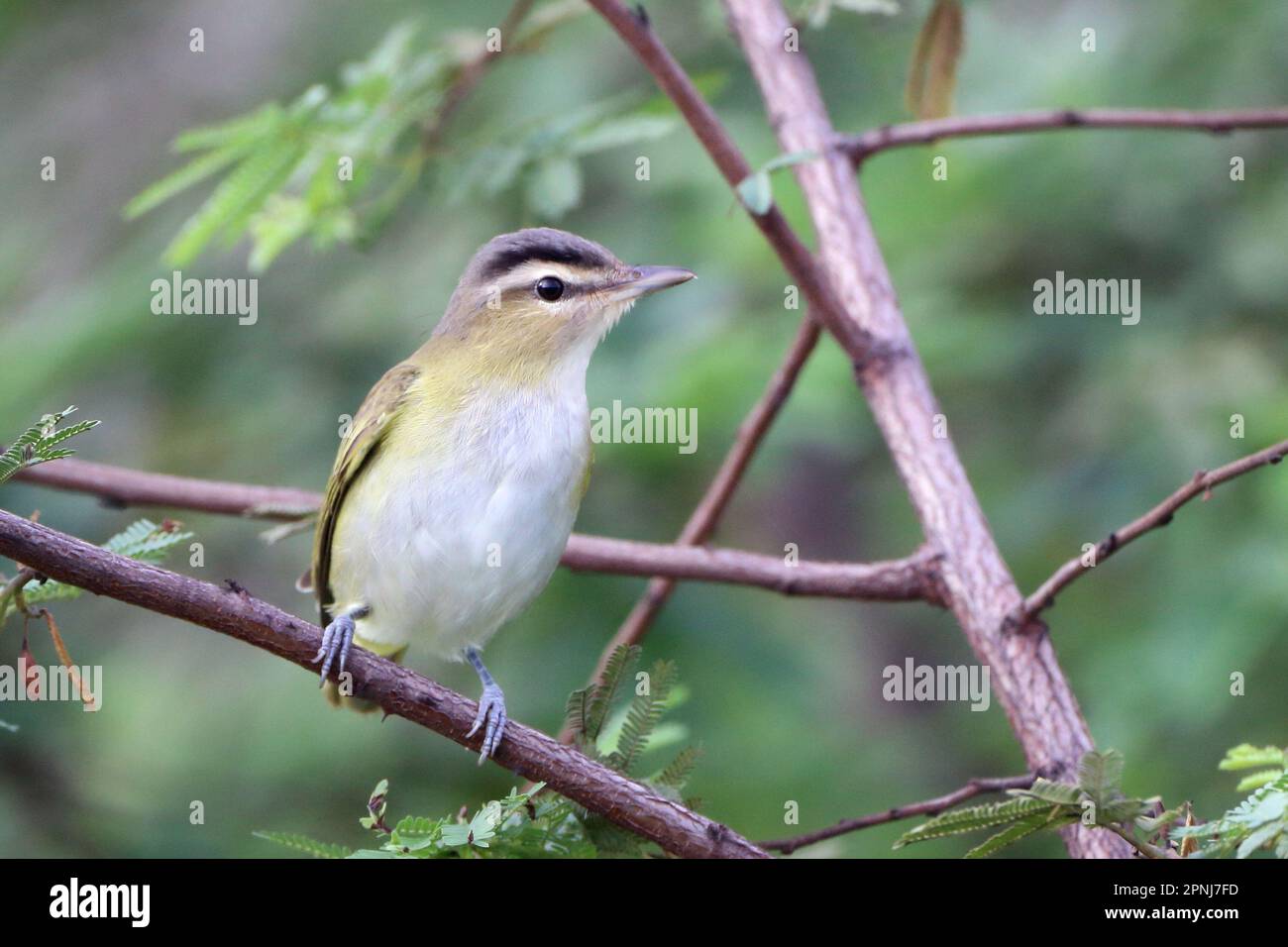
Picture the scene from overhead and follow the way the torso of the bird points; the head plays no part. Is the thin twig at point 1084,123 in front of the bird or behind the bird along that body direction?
in front

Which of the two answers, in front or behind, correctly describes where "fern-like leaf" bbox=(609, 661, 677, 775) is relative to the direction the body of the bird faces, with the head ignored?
in front

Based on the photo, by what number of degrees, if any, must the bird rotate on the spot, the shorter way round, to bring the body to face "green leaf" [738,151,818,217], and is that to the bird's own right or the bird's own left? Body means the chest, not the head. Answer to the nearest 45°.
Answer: approximately 90° to the bird's own left

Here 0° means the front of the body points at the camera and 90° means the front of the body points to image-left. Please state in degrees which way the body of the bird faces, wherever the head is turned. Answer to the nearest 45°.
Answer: approximately 315°
